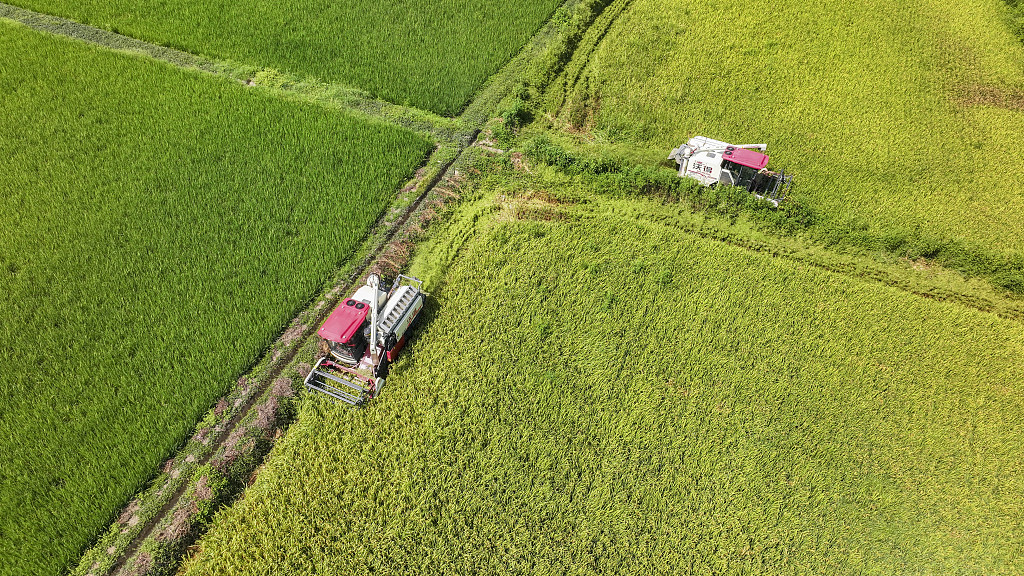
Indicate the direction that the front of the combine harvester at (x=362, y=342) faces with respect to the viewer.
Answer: facing the viewer and to the left of the viewer

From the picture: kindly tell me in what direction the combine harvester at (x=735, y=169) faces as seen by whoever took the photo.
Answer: facing the viewer and to the right of the viewer
